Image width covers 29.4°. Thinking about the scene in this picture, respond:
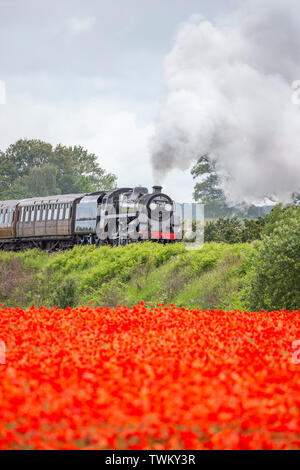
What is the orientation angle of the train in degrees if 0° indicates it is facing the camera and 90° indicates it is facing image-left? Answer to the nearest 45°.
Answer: approximately 315°
